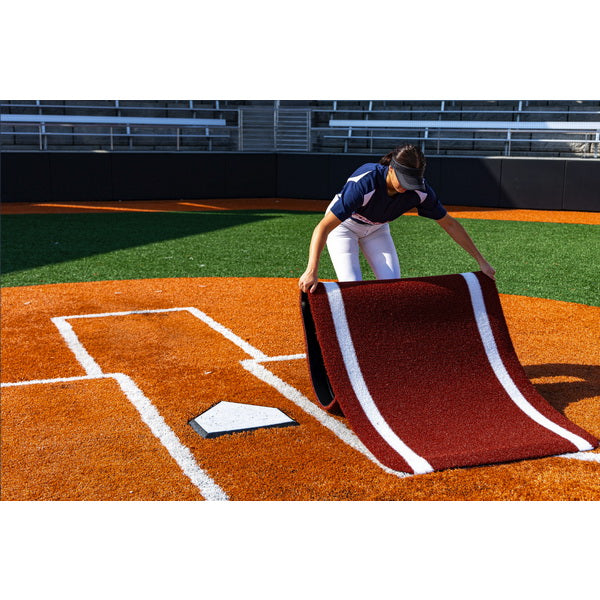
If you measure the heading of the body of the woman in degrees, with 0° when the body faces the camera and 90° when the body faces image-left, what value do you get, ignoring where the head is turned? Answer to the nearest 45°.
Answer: approximately 315°

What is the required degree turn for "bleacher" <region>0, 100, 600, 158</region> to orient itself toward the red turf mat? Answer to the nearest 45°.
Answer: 0° — it already faces it

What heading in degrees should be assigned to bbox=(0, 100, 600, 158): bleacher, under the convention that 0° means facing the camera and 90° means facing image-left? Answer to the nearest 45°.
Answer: approximately 0°

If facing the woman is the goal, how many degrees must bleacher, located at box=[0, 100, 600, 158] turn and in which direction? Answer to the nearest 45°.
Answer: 0° — it already faces them

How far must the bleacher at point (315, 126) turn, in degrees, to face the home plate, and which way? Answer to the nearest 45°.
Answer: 0° — it already faces it

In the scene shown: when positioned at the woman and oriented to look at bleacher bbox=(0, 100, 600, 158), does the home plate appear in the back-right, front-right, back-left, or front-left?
back-left
